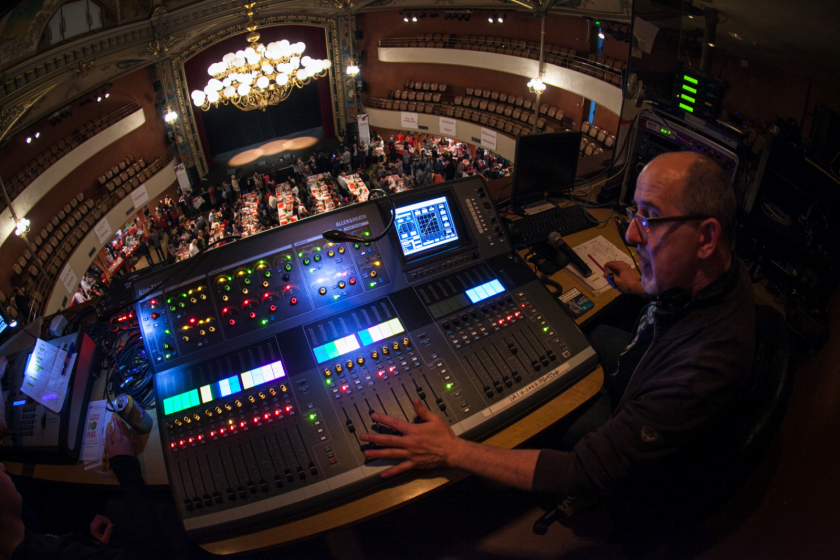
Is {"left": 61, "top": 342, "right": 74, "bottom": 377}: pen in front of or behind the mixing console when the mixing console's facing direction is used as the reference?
behind

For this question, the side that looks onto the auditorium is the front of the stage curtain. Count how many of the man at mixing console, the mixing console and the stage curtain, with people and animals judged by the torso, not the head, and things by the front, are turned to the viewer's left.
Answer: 1

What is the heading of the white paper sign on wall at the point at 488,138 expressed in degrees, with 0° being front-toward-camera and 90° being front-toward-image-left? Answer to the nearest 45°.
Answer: approximately 45°

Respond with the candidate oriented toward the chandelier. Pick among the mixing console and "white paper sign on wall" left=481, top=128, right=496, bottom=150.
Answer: the white paper sign on wall

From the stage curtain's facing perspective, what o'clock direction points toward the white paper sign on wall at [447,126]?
The white paper sign on wall is roughly at 10 o'clock from the stage curtain.

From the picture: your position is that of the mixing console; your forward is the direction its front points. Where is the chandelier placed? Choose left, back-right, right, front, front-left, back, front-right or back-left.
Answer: back-left

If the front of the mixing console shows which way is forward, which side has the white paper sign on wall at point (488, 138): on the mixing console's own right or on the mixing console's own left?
on the mixing console's own left

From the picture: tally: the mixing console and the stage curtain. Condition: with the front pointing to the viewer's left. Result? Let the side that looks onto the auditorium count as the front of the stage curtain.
0

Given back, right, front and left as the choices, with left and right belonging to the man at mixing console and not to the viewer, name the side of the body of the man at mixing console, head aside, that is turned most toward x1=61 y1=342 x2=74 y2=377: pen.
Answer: front

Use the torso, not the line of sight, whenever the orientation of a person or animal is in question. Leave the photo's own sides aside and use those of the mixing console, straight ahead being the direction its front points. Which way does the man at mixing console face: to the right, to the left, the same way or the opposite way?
the opposite way

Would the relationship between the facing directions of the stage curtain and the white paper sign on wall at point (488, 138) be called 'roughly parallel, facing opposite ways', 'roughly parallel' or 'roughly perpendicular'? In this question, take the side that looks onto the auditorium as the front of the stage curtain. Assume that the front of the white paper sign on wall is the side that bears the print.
roughly perpendicular

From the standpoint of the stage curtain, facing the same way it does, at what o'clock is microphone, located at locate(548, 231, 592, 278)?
The microphone is roughly at 12 o'clock from the stage curtain.

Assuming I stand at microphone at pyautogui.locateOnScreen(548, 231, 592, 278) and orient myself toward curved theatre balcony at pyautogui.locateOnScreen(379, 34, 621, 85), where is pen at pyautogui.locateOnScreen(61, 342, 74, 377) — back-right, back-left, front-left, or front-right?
back-left

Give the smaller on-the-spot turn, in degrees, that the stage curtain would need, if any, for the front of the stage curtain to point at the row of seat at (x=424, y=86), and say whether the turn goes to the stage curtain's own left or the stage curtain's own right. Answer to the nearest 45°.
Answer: approximately 90° to the stage curtain's own left

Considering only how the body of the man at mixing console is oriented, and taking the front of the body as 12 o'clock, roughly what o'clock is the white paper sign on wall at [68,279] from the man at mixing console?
The white paper sign on wall is roughly at 1 o'clock from the man at mixing console.

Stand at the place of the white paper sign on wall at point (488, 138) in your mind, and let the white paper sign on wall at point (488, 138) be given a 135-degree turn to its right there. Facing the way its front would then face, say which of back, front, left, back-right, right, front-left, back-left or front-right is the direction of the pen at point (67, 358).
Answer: back

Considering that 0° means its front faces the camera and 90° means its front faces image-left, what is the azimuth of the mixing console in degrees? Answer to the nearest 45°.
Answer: approximately 315°

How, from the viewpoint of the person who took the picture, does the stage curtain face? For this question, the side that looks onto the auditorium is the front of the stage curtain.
facing the viewer
